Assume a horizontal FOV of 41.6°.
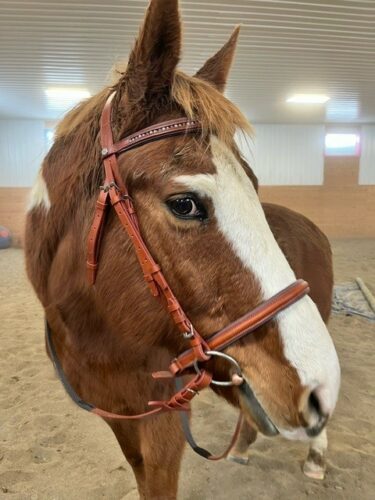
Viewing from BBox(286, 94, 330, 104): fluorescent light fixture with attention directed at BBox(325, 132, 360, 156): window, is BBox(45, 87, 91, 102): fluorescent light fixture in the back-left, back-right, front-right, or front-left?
back-left

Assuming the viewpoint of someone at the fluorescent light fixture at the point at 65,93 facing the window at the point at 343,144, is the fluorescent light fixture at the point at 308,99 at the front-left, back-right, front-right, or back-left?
front-right

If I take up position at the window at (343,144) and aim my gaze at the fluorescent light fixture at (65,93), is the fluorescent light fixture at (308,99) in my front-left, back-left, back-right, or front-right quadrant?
front-left

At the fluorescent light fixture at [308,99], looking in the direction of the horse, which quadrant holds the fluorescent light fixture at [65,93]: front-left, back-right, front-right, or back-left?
front-right
